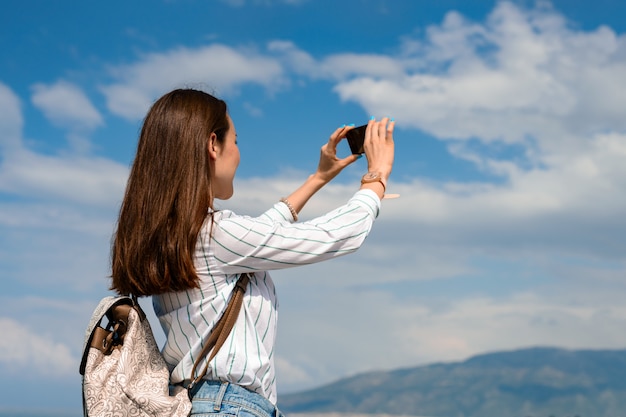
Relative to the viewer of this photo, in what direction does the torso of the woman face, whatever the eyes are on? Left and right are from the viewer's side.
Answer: facing away from the viewer and to the right of the viewer

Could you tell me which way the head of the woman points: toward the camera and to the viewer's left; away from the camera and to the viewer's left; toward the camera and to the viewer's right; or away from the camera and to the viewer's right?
away from the camera and to the viewer's right
